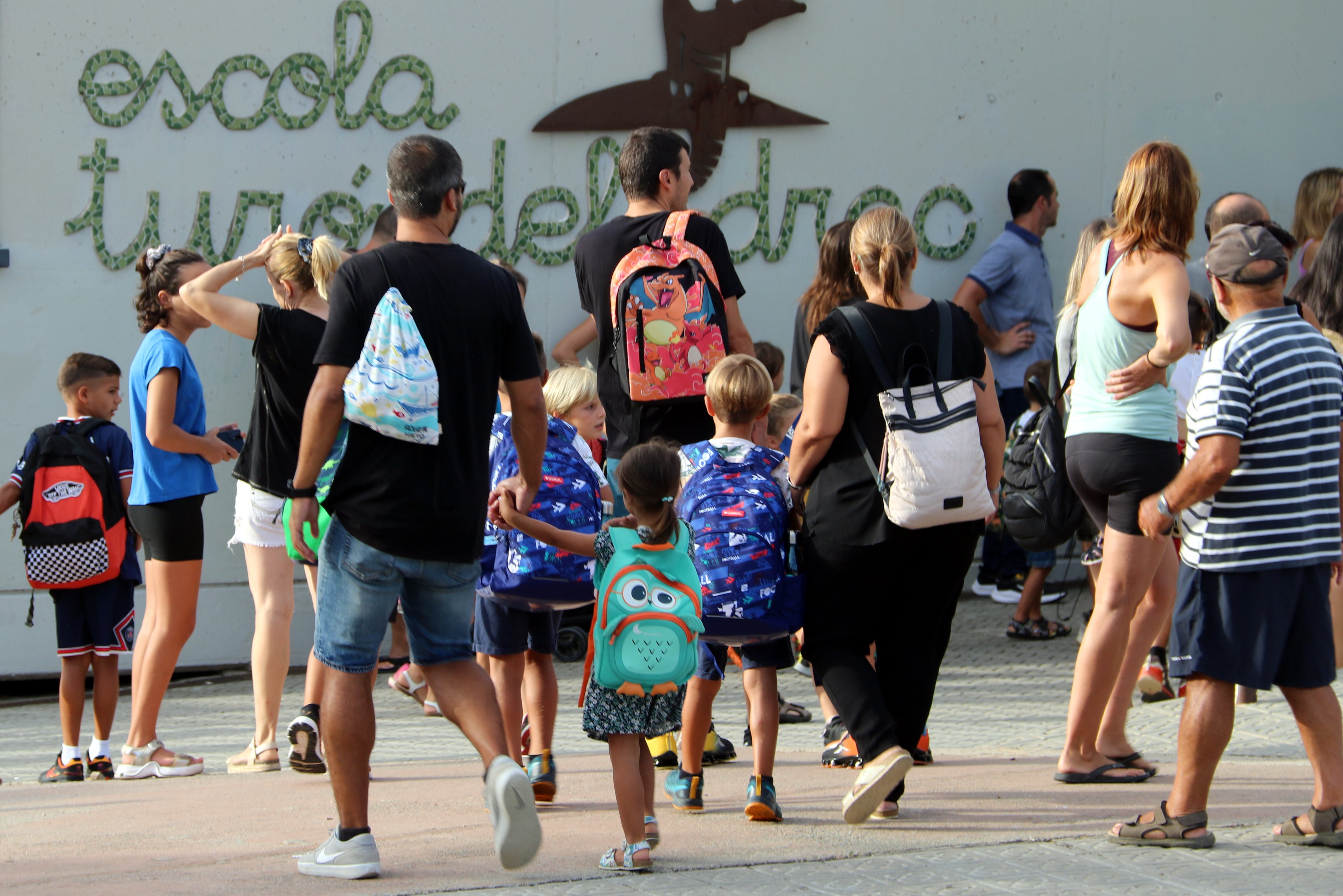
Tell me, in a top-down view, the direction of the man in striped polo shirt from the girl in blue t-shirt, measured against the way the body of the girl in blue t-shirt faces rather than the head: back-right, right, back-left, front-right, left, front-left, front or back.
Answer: front-right

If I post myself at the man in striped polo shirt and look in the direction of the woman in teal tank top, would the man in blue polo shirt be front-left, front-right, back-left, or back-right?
front-right

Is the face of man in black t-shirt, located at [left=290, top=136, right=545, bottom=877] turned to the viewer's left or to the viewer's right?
to the viewer's right

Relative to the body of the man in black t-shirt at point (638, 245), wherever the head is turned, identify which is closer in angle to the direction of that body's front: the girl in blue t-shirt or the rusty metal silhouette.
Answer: the rusty metal silhouette

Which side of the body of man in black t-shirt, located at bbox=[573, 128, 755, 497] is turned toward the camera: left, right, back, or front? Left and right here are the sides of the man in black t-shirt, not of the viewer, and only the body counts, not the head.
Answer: back

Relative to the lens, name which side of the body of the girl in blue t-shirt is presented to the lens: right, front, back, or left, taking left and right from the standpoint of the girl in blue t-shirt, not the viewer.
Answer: right

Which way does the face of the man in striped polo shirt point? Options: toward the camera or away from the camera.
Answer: away from the camera

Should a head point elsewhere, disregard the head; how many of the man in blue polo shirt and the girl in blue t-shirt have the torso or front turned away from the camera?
0

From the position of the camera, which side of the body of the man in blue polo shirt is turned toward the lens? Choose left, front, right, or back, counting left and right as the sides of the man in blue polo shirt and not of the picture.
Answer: right

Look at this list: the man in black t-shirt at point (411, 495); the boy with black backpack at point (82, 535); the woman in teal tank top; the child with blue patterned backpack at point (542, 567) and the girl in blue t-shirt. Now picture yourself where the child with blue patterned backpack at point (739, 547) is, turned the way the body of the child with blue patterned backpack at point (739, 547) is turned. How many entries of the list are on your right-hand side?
1

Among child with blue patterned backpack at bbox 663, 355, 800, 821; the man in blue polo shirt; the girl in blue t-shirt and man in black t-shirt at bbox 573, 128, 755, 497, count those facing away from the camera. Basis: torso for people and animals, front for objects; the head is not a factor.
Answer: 2

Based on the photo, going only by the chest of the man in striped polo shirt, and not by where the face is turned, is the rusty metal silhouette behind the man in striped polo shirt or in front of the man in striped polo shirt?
in front

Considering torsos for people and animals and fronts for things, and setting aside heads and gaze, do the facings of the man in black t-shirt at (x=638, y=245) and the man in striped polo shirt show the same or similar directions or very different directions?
same or similar directions

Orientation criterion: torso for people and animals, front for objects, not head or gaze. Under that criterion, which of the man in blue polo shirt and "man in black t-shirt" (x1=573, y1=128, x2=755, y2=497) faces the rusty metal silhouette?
the man in black t-shirt

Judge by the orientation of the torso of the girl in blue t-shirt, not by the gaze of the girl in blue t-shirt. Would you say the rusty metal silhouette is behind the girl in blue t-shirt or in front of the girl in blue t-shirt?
in front

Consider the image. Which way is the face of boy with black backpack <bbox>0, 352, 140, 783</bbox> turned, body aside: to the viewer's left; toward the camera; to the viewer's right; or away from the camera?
to the viewer's right

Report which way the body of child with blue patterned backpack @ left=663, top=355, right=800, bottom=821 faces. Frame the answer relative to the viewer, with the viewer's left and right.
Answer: facing away from the viewer

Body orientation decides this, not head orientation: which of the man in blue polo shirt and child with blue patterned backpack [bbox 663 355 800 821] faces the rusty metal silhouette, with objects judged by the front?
the child with blue patterned backpack
